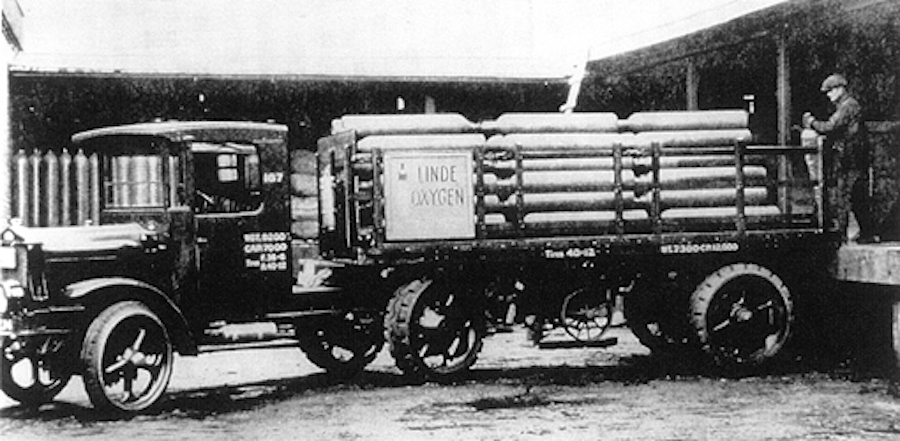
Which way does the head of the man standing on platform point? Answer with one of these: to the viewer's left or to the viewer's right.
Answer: to the viewer's left

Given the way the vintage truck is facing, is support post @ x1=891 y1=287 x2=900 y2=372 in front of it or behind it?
behind

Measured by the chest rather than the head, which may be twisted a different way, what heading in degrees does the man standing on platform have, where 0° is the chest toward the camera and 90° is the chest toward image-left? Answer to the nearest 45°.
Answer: approximately 90°
